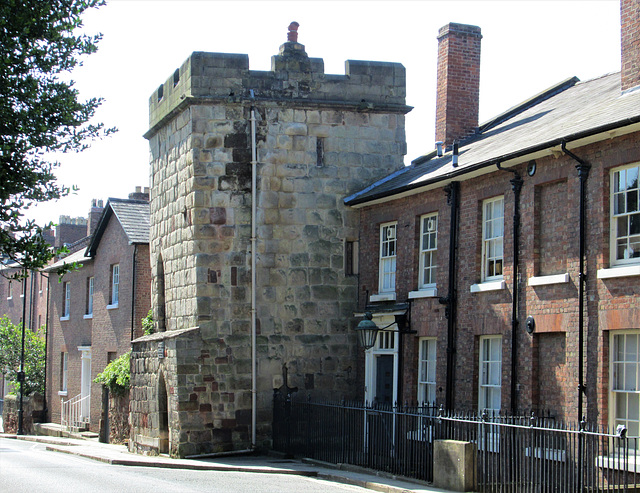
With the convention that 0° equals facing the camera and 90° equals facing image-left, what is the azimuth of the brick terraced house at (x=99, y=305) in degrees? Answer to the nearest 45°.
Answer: approximately 45°

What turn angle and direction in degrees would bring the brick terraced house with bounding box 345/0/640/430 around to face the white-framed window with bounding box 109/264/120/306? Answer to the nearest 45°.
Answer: approximately 90° to its right

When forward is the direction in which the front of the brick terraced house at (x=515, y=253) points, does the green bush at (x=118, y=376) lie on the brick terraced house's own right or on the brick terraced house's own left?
on the brick terraced house's own right

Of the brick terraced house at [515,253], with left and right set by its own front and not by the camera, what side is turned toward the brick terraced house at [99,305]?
right

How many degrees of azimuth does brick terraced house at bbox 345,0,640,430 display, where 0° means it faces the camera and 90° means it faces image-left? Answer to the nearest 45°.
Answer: approximately 45°

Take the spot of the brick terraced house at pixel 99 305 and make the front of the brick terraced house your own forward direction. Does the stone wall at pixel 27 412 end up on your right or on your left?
on your right

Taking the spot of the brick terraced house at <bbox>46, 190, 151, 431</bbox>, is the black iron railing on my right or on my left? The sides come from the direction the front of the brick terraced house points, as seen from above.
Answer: on my left

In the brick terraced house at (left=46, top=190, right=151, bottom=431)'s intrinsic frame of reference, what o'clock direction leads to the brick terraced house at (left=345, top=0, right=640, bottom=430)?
the brick terraced house at (left=345, top=0, right=640, bottom=430) is roughly at 10 o'clock from the brick terraced house at (left=46, top=190, right=151, bottom=431).

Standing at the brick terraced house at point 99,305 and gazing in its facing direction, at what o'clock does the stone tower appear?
The stone tower is roughly at 10 o'clock from the brick terraced house.

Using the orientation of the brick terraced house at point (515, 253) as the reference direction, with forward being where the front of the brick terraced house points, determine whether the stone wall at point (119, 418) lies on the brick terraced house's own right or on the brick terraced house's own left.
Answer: on the brick terraced house's own right
